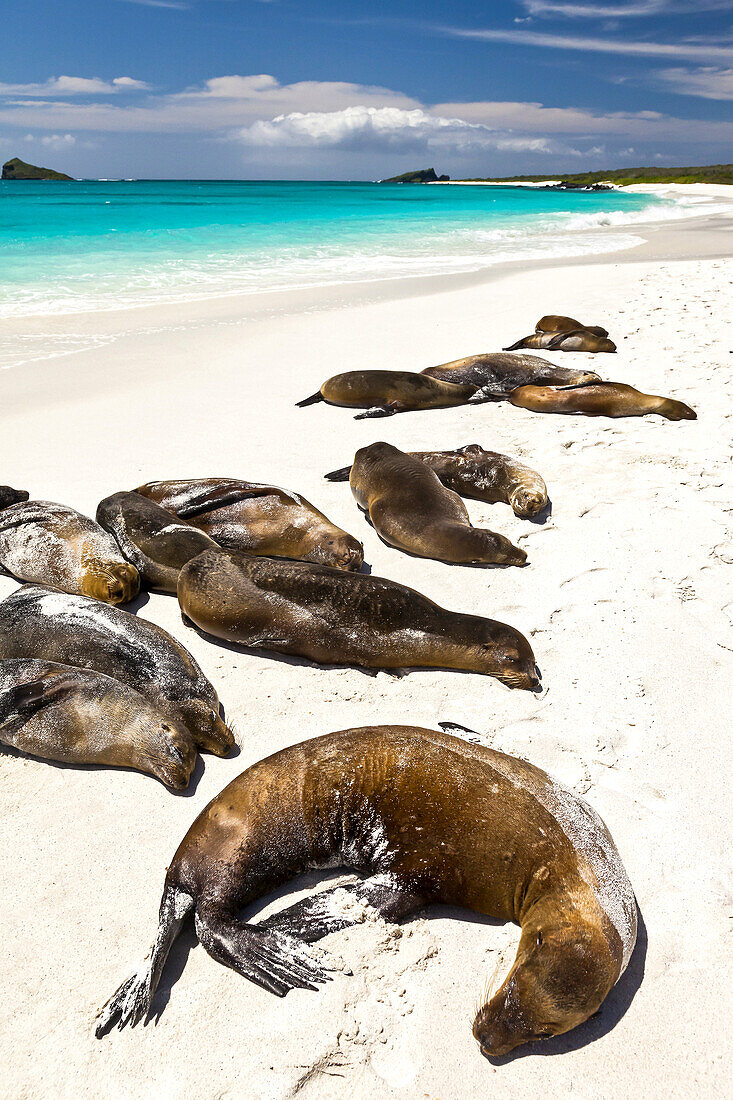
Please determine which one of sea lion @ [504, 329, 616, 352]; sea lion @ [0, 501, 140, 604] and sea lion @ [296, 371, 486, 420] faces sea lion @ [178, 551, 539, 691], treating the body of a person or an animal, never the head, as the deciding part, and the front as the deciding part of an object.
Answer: sea lion @ [0, 501, 140, 604]

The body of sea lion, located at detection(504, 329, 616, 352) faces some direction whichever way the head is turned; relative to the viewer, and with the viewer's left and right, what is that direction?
facing to the right of the viewer

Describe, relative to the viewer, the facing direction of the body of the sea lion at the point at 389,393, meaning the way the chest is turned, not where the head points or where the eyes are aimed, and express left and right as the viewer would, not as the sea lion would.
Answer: facing to the right of the viewer

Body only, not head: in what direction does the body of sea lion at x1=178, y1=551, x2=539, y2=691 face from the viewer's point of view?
to the viewer's right

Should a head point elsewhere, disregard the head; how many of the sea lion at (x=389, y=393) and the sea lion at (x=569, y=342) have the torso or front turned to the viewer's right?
2

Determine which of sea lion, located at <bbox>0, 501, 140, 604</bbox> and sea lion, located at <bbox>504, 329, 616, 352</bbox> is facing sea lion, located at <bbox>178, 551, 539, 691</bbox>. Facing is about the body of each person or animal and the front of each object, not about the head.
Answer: sea lion, located at <bbox>0, 501, 140, 604</bbox>

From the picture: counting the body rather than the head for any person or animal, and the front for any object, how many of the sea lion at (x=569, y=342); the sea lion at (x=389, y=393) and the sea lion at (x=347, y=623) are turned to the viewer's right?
3

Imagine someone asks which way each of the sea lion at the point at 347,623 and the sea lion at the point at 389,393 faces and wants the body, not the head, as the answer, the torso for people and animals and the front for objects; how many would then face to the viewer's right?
2

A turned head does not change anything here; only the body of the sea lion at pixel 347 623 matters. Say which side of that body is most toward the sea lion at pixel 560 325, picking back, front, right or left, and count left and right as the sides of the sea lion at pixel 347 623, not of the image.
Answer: left
